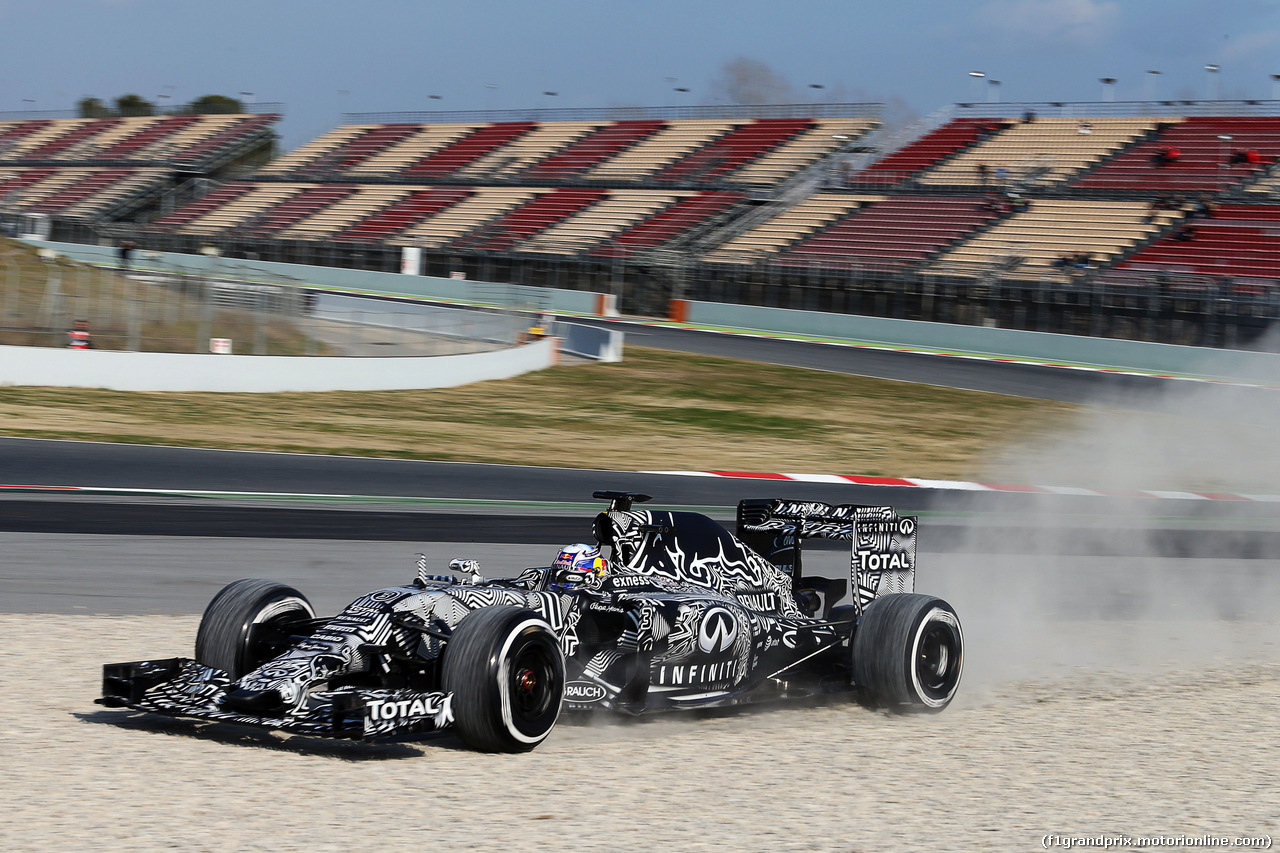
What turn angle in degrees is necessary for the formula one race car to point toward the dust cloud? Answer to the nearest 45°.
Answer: approximately 180°

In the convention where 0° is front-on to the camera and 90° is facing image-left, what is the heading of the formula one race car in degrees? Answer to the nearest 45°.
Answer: approximately 45°

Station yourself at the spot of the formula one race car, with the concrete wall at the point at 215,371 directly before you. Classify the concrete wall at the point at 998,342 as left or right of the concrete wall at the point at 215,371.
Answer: right

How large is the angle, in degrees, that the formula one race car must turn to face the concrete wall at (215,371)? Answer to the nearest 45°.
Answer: approximately 135° to its right

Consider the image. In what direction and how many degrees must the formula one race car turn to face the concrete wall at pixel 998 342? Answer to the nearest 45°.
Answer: approximately 135° to its right

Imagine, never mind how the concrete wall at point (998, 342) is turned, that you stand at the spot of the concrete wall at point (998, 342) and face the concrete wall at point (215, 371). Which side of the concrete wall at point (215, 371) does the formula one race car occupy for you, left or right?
left

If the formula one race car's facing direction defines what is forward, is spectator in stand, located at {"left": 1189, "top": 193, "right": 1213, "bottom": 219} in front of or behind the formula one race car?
behind
